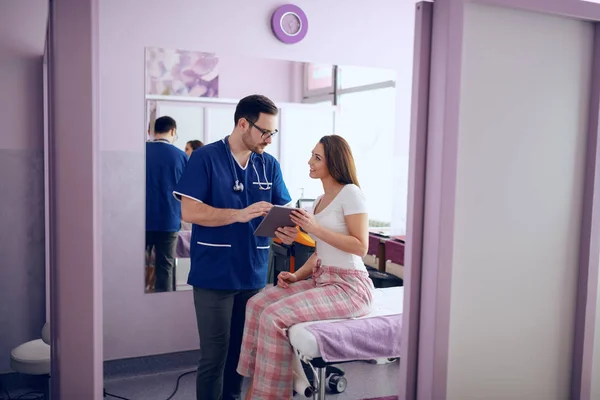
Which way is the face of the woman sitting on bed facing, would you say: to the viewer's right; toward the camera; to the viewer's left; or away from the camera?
to the viewer's left

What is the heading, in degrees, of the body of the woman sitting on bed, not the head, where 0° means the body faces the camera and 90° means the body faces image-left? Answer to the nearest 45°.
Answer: approximately 90°

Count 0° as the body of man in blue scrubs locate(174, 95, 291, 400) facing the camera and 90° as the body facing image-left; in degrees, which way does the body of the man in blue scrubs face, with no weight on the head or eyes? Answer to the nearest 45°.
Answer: approximately 315°

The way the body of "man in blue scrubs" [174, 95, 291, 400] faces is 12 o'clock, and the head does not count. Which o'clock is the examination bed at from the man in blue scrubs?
The examination bed is roughly at 11 o'clock from the man in blue scrubs.
